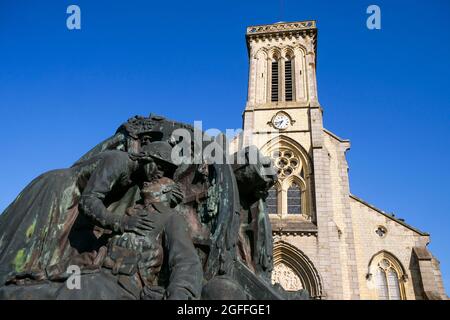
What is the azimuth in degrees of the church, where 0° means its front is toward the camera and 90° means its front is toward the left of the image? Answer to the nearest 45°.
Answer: approximately 0°
